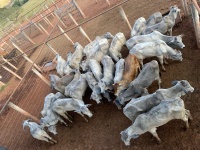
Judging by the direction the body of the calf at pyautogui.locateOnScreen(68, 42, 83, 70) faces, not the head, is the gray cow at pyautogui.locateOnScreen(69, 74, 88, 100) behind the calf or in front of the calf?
behind

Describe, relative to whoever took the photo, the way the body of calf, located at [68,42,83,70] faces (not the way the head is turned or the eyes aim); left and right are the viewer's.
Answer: facing away from the viewer

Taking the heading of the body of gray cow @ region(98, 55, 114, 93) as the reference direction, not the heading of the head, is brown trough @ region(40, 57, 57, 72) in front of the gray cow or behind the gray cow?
behind
